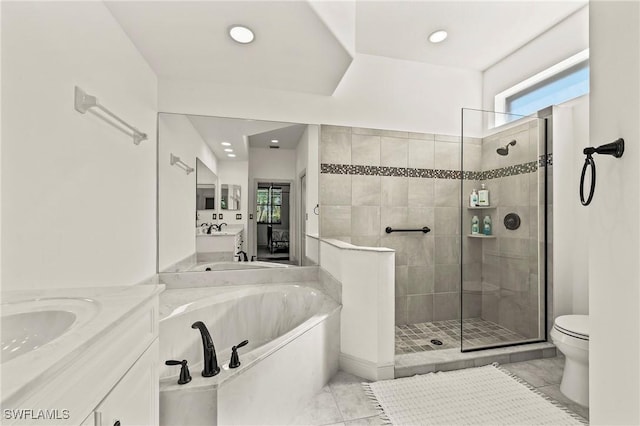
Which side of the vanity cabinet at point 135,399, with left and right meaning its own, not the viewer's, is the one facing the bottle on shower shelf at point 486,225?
front

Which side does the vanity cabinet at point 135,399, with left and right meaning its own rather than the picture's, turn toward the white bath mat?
front

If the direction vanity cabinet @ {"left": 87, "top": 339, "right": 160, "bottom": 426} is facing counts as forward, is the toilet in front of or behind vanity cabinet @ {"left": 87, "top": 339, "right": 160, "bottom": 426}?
in front

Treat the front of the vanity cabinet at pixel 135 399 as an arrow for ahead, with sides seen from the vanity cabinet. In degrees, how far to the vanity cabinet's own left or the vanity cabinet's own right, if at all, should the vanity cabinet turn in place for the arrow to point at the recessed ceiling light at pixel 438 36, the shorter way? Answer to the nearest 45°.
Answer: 0° — it already faces it

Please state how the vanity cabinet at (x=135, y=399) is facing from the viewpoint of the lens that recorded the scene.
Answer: facing to the right of the viewer

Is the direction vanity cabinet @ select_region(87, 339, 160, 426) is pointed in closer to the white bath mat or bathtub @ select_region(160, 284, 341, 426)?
the white bath mat

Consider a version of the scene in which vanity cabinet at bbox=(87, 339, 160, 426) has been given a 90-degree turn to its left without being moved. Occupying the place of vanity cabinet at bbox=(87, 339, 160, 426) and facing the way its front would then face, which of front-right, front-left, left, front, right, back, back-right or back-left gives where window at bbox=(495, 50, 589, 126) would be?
right

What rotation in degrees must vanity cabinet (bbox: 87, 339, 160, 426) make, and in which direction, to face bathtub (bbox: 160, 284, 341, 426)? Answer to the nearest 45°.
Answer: approximately 45° to its left

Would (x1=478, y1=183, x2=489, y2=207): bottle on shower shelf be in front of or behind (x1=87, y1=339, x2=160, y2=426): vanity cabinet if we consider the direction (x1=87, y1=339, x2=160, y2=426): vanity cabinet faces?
in front

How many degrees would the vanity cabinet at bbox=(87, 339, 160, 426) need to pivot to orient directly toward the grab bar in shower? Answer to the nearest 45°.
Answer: approximately 45° to its left
